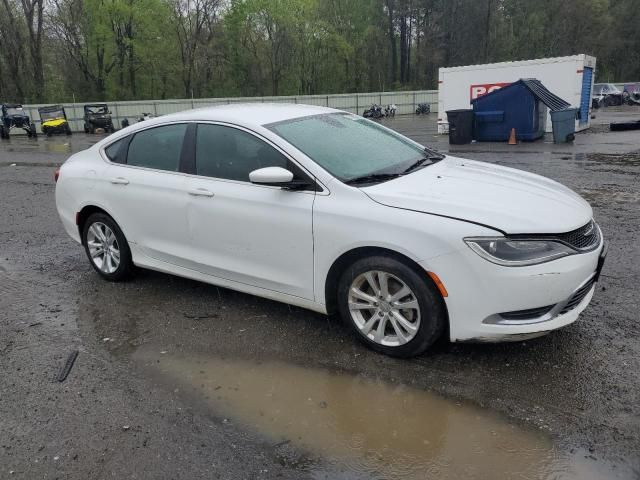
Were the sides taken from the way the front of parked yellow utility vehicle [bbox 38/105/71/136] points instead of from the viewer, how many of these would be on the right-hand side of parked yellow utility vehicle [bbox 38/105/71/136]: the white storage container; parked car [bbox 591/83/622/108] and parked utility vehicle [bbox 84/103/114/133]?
0

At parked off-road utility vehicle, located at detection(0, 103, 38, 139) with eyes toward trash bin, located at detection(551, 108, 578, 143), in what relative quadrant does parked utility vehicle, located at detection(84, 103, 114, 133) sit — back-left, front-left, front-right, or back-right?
front-left

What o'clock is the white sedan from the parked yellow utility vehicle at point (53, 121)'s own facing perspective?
The white sedan is roughly at 12 o'clock from the parked yellow utility vehicle.

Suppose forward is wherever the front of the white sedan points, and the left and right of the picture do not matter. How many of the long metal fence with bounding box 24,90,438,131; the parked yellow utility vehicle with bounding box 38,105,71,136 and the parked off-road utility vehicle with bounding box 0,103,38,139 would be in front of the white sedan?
0

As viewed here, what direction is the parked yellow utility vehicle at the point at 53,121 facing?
toward the camera

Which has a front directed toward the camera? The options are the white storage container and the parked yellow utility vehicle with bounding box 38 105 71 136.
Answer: the parked yellow utility vehicle

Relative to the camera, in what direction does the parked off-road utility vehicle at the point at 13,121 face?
facing the viewer and to the right of the viewer

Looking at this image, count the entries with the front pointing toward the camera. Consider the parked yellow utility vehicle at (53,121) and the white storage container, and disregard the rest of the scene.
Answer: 1

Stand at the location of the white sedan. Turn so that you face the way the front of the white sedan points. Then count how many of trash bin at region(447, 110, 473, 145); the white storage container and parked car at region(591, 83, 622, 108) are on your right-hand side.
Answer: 0

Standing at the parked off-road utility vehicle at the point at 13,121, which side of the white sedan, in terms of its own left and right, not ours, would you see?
back
